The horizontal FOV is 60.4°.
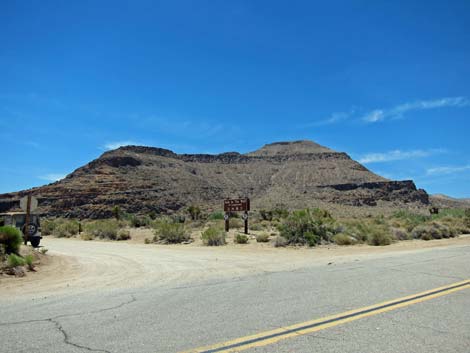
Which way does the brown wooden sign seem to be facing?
toward the camera

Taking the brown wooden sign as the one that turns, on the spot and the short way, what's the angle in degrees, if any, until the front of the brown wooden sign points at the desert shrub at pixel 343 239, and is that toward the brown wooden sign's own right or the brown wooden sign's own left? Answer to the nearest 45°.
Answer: approximately 45° to the brown wooden sign's own left

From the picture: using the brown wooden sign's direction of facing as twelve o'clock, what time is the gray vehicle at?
The gray vehicle is roughly at 2 o'clock from the brown wooden sign.

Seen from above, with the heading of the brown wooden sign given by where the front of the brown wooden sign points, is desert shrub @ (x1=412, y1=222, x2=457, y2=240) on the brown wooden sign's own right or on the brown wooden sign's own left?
on the brown wooden sign's own left

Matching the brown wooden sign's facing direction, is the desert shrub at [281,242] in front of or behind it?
in front

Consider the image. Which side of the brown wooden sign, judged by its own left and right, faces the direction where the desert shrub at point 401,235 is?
left

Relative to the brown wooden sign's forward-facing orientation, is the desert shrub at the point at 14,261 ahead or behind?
ahead

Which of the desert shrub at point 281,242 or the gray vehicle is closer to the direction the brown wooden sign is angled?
the desert shrub

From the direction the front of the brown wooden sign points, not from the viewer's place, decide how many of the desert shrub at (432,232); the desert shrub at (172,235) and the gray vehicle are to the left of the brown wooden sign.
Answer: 1

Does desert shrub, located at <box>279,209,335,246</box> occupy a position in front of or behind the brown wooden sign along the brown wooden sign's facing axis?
in front

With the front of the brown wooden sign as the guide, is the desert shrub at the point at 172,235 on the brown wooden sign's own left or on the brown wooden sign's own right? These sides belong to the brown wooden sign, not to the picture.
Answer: on the brown wooden sign's own right

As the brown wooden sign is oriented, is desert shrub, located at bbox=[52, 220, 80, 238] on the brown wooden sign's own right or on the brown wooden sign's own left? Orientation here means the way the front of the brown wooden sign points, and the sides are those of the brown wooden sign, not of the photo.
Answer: on the brown wooden sign's own right
